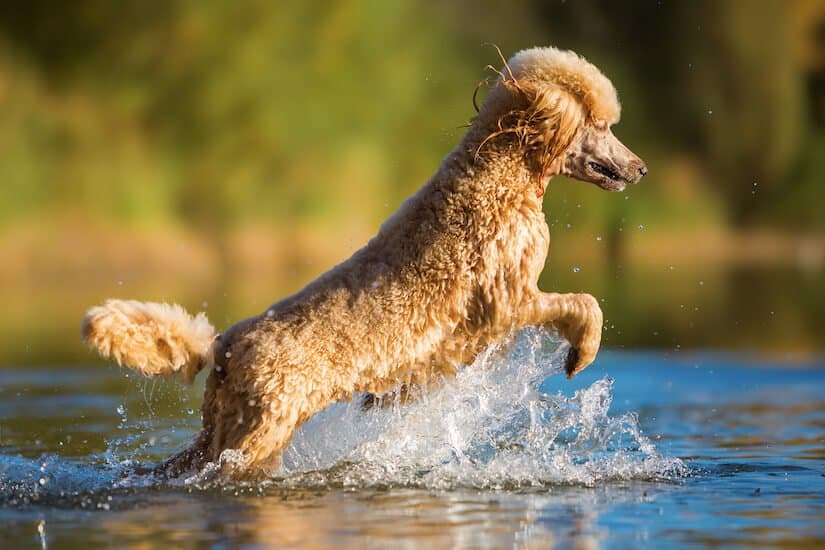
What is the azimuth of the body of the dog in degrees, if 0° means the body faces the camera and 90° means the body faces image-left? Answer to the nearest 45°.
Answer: approximately 270°
